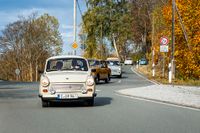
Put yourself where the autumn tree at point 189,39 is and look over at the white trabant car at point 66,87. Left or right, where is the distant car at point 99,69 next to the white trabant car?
right

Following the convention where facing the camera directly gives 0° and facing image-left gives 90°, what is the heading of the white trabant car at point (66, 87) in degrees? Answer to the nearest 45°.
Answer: approximately 0°

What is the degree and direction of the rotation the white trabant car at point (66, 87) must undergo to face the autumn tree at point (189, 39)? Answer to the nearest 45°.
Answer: approximately 135° to its left

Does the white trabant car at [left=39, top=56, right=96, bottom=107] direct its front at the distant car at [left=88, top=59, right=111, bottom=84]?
no
